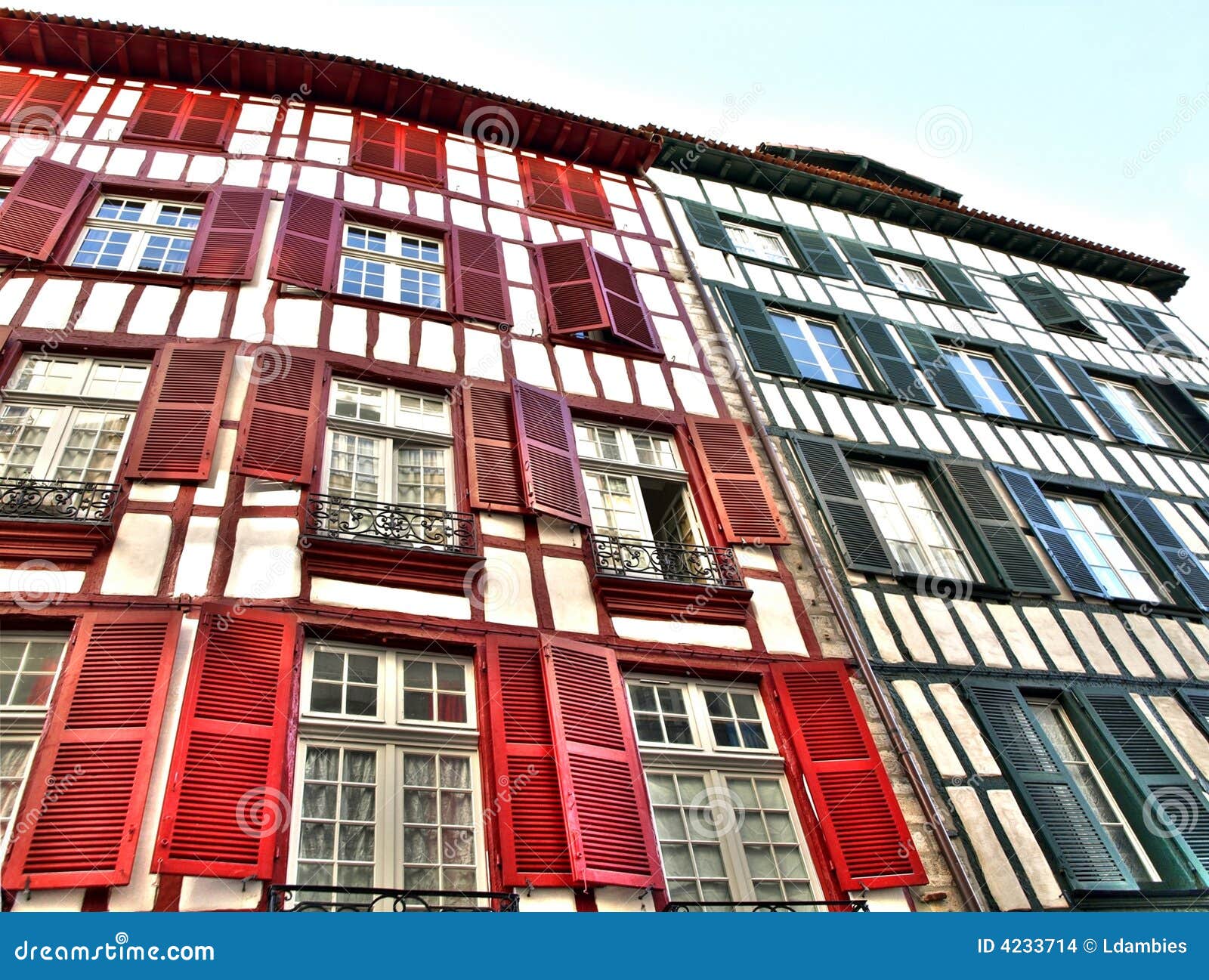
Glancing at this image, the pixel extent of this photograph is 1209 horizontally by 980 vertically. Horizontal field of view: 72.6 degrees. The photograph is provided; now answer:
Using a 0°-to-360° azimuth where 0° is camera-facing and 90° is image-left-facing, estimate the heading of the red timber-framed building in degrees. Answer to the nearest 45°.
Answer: approximately 0°
